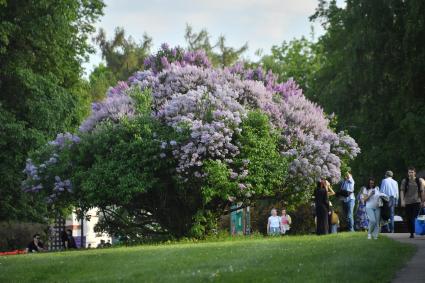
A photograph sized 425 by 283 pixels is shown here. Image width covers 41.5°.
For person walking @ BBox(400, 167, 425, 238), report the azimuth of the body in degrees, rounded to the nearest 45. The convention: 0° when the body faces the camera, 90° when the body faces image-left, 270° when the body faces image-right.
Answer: approximately 0°

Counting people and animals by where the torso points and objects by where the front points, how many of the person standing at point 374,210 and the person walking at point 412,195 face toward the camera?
2

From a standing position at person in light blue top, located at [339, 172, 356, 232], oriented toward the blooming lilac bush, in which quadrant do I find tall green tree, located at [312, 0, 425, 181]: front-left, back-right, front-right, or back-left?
back-right

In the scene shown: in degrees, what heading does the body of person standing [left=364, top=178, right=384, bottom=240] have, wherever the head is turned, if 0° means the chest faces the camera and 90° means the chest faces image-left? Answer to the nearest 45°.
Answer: approximately 0°

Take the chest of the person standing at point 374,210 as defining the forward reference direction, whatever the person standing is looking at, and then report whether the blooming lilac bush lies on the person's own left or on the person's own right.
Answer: on the person's own right

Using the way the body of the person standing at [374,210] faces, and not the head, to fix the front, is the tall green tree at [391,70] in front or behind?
behind
